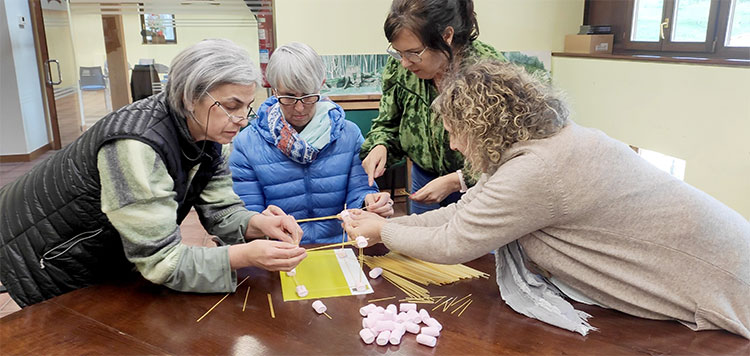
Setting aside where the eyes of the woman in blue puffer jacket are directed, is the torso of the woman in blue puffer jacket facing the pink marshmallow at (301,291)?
yes

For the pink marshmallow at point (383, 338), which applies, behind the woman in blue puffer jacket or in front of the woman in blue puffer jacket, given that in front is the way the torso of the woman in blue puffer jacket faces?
in front

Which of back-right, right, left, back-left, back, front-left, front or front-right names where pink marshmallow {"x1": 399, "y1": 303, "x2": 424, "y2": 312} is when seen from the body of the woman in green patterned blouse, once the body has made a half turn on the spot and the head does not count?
back-right

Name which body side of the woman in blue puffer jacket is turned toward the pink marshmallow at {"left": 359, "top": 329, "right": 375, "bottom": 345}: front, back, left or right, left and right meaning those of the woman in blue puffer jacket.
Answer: front

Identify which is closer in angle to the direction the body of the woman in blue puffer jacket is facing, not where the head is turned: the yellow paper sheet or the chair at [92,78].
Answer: the yellow paper sheet

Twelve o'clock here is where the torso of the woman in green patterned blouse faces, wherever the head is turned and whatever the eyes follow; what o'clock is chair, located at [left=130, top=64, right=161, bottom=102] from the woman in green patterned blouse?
The chair is roughly at 3 o'clock from the woman in green patterned blouse.

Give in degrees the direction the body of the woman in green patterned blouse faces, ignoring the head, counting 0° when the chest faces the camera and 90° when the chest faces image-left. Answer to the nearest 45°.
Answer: approximately 45°

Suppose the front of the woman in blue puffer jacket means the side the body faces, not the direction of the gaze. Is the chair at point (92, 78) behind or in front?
behind

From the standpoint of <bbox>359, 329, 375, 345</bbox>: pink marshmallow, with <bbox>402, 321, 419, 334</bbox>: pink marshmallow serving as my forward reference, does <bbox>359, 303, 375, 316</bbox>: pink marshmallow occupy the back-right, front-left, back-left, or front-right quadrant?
front-left

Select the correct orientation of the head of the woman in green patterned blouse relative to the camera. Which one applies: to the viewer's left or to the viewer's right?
to the viewer's left

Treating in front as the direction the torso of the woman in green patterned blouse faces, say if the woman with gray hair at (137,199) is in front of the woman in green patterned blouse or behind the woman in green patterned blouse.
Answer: in front

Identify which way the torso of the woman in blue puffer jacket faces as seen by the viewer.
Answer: toward the camera

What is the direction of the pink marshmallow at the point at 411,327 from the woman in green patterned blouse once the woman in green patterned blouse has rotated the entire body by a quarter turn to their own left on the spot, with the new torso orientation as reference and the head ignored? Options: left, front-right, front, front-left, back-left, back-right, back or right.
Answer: front-right

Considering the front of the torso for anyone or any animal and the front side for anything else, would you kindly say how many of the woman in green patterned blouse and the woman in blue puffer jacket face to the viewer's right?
0

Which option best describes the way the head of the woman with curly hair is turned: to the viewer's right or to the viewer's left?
to the viewer's left

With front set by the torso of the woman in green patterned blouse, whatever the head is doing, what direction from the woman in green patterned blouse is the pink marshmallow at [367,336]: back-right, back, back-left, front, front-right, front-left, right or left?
front-left
